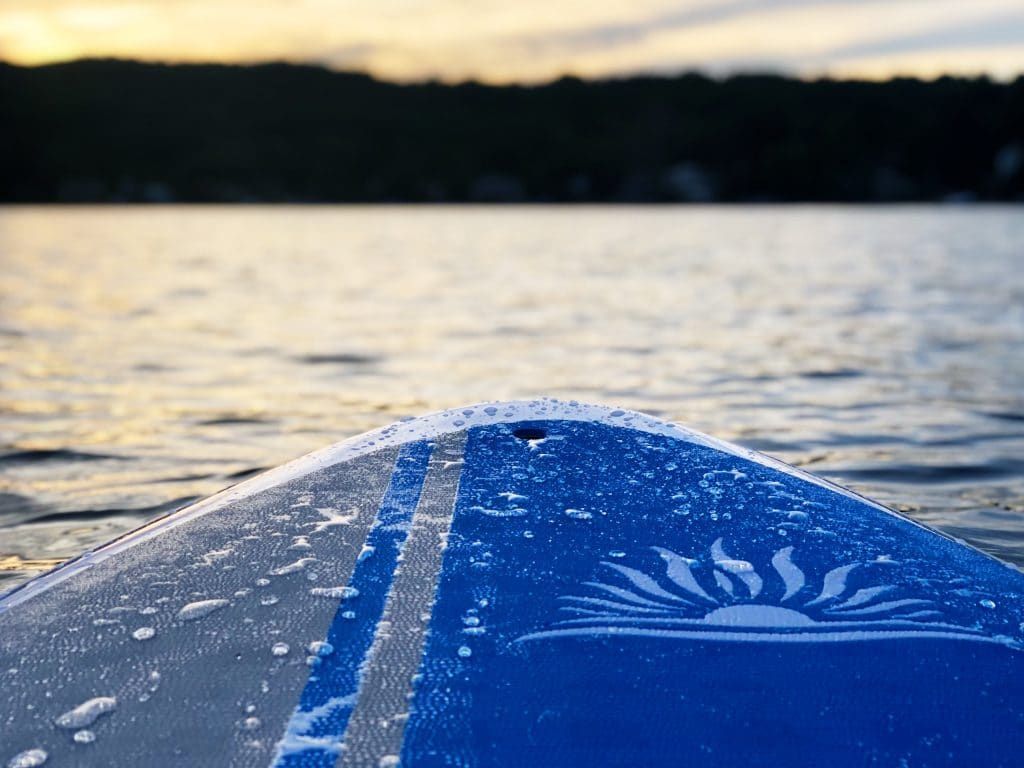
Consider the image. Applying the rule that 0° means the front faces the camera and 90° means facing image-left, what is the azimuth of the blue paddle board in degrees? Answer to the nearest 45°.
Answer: approximately 180°
